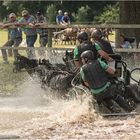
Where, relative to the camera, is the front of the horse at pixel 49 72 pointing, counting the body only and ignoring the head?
to the viewer's left

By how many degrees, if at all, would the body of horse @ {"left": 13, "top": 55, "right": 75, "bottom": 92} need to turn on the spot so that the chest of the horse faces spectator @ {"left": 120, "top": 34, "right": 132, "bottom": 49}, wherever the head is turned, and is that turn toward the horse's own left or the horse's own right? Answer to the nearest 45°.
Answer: approximately 135° to the horse's own right

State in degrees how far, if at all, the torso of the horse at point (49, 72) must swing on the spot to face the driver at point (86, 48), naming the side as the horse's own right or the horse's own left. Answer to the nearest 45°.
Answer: approximately 135° to the horse's own left

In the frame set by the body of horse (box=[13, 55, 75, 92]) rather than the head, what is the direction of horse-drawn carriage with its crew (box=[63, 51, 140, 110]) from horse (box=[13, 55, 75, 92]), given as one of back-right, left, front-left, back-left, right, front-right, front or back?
back-left

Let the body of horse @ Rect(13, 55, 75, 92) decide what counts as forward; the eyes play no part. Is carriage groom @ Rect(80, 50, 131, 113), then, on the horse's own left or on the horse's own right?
on the horse's own left
